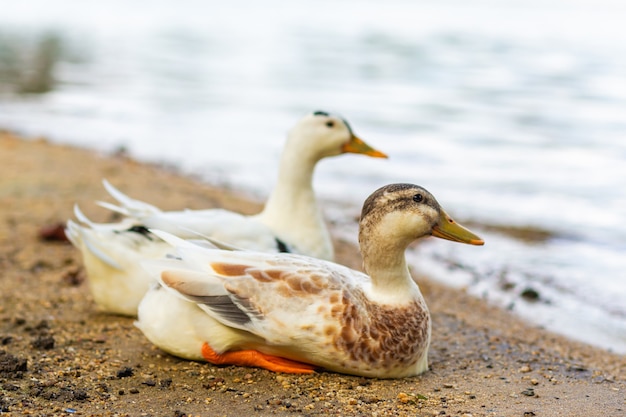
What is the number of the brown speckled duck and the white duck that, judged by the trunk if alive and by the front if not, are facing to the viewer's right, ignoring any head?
2

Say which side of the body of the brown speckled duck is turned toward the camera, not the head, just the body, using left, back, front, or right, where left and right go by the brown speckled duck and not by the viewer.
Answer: right

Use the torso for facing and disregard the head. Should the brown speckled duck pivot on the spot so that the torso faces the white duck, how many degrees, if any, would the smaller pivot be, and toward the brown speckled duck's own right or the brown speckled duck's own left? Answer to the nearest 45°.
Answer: approximately 135° to the brown speckled duck's own left

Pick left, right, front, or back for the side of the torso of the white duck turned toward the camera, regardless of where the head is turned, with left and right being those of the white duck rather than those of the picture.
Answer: right

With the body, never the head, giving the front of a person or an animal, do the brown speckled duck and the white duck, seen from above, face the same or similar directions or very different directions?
same or similar directions

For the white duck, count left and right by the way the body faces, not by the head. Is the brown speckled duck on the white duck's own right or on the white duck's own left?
on the white duck's own right
